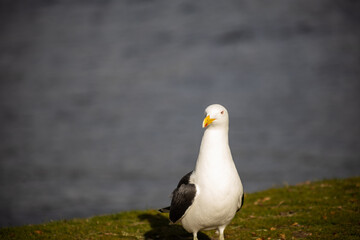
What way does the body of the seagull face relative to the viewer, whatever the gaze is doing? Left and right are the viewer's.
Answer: facing the viewer and to the right of the viewer
